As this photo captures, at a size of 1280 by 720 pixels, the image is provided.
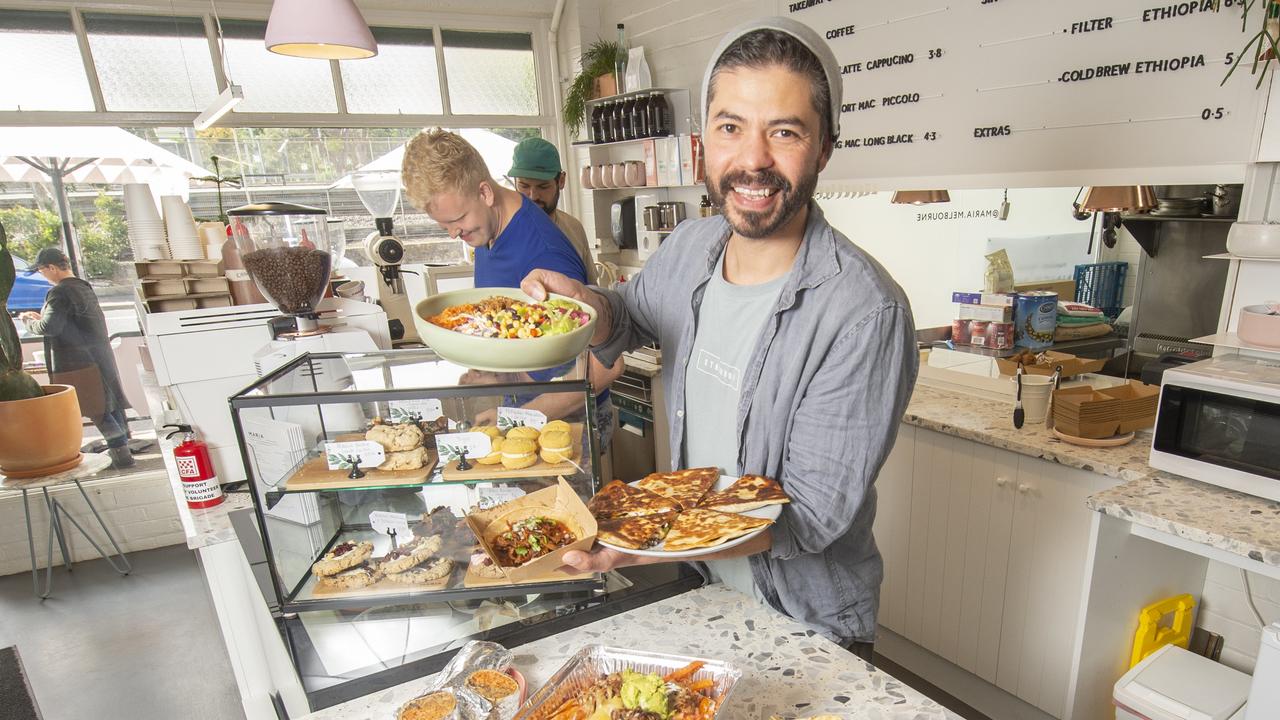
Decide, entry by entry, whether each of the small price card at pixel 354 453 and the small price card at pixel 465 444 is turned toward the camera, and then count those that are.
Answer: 2

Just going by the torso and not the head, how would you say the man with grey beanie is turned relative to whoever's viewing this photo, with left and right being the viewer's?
facing the viewer and to the left of the viewer

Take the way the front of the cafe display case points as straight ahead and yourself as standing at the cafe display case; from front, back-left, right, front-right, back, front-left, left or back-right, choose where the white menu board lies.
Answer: left

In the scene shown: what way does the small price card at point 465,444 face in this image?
toward the camera

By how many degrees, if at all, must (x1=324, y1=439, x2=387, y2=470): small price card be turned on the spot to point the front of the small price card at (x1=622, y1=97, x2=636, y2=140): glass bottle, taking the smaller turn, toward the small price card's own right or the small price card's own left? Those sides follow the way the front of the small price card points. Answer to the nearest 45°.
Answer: approximately 135° to the small price card's own left

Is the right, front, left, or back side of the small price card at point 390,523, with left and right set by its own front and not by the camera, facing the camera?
front

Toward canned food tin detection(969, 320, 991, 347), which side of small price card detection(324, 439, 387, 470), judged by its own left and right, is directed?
left

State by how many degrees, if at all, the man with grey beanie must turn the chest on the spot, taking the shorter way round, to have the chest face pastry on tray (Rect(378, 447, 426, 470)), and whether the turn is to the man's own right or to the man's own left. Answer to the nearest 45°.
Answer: approximately 45° to the man's own right

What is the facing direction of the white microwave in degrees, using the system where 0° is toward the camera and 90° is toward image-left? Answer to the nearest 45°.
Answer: approximately 45°

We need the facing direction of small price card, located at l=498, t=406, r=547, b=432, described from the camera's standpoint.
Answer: facing the viewer

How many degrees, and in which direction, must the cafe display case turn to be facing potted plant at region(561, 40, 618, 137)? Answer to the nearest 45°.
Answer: approximately 135° to its left
